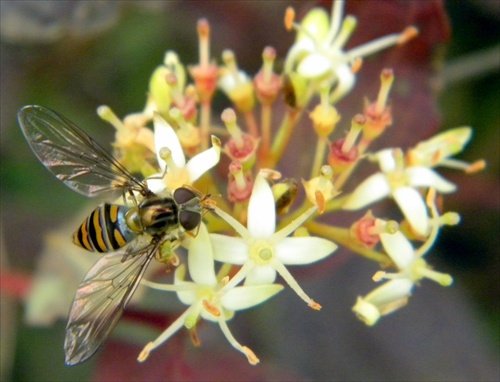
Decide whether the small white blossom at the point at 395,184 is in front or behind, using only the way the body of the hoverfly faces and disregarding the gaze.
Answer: in front

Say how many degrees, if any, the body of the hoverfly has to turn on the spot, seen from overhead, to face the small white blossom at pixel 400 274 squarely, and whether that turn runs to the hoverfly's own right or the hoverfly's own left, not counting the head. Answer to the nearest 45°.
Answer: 0° — it already faces it

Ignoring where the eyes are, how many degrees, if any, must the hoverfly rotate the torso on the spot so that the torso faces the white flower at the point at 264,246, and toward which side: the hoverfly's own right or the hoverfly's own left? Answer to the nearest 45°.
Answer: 0° — it already faces it

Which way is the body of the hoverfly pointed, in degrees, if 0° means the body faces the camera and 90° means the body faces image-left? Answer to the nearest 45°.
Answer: approximately 270°
